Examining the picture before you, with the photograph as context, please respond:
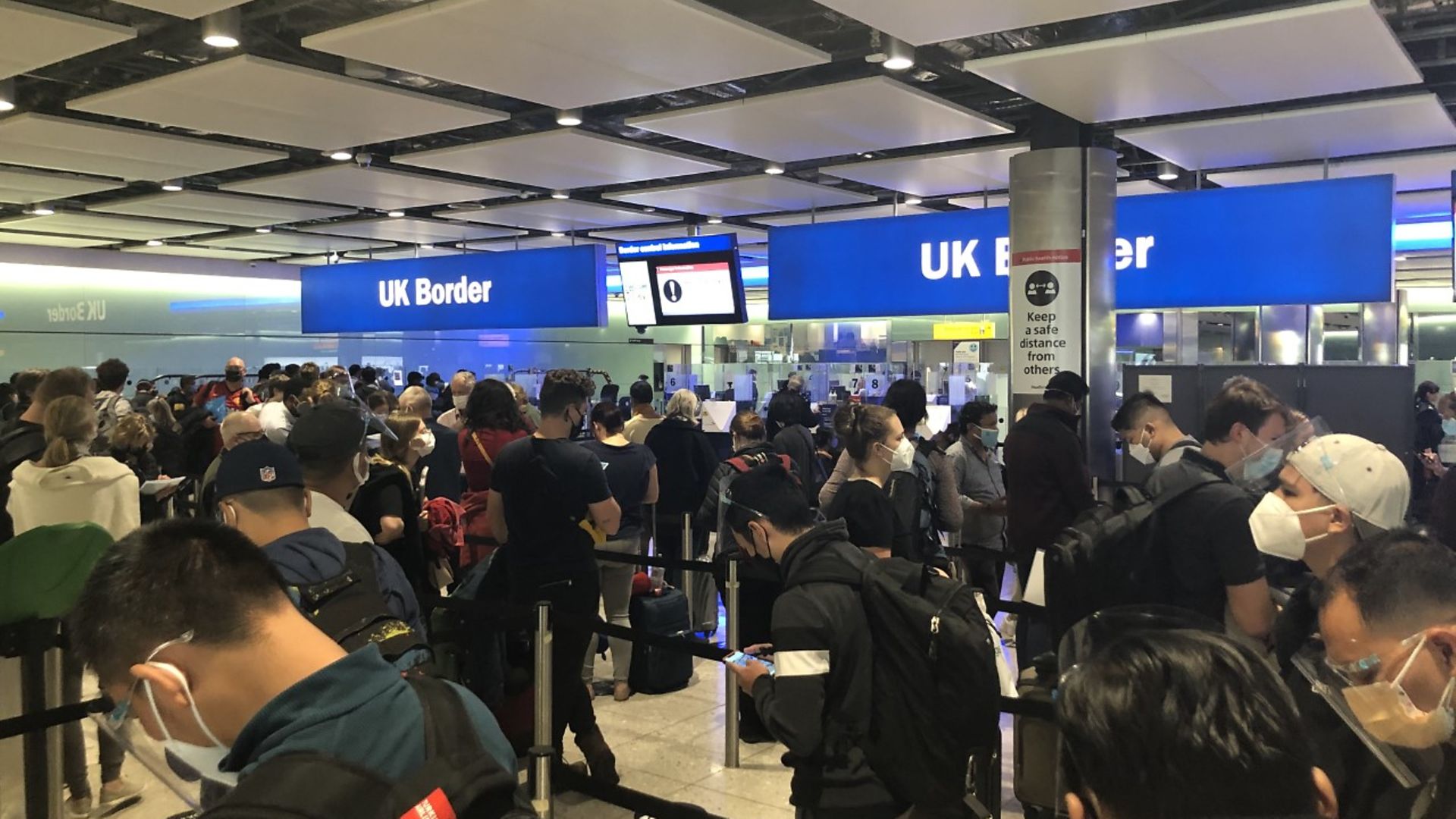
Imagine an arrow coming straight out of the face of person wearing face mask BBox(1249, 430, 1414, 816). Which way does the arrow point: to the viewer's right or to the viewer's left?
to the viewer's left

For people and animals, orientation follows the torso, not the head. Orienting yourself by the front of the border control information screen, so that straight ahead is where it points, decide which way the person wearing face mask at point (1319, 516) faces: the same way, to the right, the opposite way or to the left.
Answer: to the right

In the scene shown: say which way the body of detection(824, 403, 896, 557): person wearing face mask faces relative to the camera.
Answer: to the viewer's right

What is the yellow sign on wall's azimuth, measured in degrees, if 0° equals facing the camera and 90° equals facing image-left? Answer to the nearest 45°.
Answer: approximately 0°

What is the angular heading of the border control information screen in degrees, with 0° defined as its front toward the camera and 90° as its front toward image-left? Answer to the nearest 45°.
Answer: approximately 45°

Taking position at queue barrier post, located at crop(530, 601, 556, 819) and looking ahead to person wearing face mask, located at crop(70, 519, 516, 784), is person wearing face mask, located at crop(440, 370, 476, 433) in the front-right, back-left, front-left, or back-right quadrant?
back-right

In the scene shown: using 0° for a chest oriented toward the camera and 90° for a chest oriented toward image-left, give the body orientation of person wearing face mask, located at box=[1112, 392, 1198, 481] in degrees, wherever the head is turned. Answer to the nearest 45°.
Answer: approximately 90°

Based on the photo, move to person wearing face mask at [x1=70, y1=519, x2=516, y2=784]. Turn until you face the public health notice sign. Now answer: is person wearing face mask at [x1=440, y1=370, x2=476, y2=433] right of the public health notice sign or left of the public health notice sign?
left

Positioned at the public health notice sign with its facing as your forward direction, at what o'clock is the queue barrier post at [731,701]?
The queue barrier post is roughly at 1 o'clock from the public health notice sign.

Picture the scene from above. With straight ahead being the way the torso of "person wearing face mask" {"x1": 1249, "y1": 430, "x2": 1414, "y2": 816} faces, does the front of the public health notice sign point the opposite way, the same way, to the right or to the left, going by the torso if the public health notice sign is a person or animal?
to the left

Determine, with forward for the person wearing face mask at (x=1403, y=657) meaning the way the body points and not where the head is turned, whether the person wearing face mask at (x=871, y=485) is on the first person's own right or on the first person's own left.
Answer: on the first person's own right

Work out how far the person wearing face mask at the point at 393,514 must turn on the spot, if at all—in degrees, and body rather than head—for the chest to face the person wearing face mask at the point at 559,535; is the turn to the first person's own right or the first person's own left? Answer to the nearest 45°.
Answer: approximately 45° to the first person's own left
